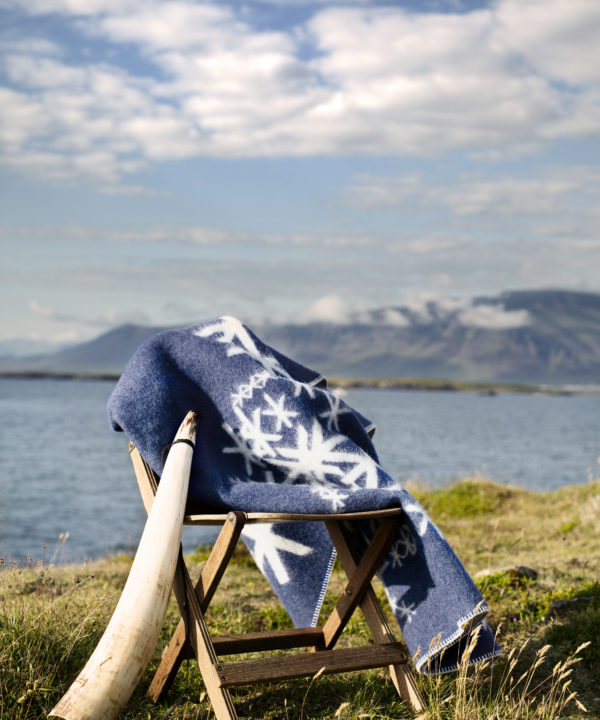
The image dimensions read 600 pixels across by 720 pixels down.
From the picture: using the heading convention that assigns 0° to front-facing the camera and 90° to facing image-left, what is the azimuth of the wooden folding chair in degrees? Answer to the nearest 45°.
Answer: approximately 315°

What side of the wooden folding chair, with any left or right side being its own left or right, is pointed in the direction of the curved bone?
right
